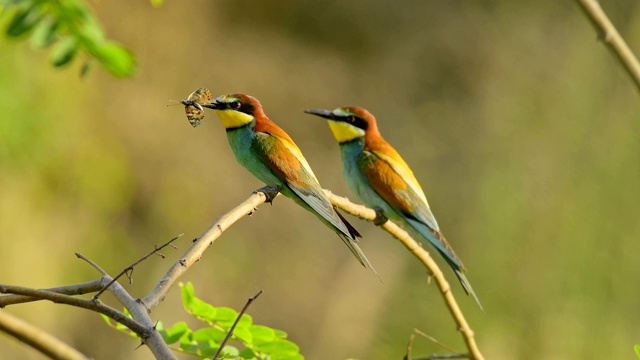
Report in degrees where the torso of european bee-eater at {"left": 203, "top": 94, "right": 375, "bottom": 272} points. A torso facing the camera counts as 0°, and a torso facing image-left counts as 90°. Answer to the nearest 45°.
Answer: approximately 90°

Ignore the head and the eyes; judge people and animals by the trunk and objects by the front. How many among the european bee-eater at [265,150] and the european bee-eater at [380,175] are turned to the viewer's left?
2

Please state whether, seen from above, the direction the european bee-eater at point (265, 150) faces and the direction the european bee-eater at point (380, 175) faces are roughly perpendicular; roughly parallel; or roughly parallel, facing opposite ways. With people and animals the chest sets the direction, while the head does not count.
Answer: roughly parallel

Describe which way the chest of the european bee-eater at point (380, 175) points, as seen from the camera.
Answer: to the viewer's left

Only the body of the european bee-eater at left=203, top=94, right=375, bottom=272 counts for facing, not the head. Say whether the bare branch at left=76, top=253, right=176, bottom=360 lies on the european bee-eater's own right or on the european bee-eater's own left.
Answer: on the european bee-eater's own left
